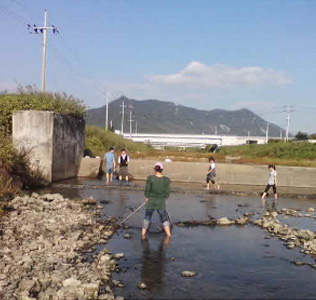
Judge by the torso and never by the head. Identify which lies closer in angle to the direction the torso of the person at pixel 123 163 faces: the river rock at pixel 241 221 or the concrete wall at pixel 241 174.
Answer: the river rock

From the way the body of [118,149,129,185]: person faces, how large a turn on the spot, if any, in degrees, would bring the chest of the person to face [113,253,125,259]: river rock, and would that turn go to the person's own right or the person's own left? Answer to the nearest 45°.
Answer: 0° — they already face it

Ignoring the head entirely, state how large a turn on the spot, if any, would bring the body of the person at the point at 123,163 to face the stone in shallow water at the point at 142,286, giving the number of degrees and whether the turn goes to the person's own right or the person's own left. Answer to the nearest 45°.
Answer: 0° — they already face it

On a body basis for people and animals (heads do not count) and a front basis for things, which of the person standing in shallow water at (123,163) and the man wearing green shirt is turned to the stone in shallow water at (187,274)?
the person standing in shallow water

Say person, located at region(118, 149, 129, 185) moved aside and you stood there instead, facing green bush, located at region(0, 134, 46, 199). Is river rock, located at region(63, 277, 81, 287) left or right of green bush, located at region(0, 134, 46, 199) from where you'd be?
left

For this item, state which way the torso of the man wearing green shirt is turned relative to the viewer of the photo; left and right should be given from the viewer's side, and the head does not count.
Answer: facing away from the viewer

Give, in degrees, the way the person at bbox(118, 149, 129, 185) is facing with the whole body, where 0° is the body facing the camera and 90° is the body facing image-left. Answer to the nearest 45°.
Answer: approximately 0°

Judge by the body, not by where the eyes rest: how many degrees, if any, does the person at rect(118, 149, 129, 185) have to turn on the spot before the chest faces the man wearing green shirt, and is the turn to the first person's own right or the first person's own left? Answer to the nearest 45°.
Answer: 0° — they already face them
